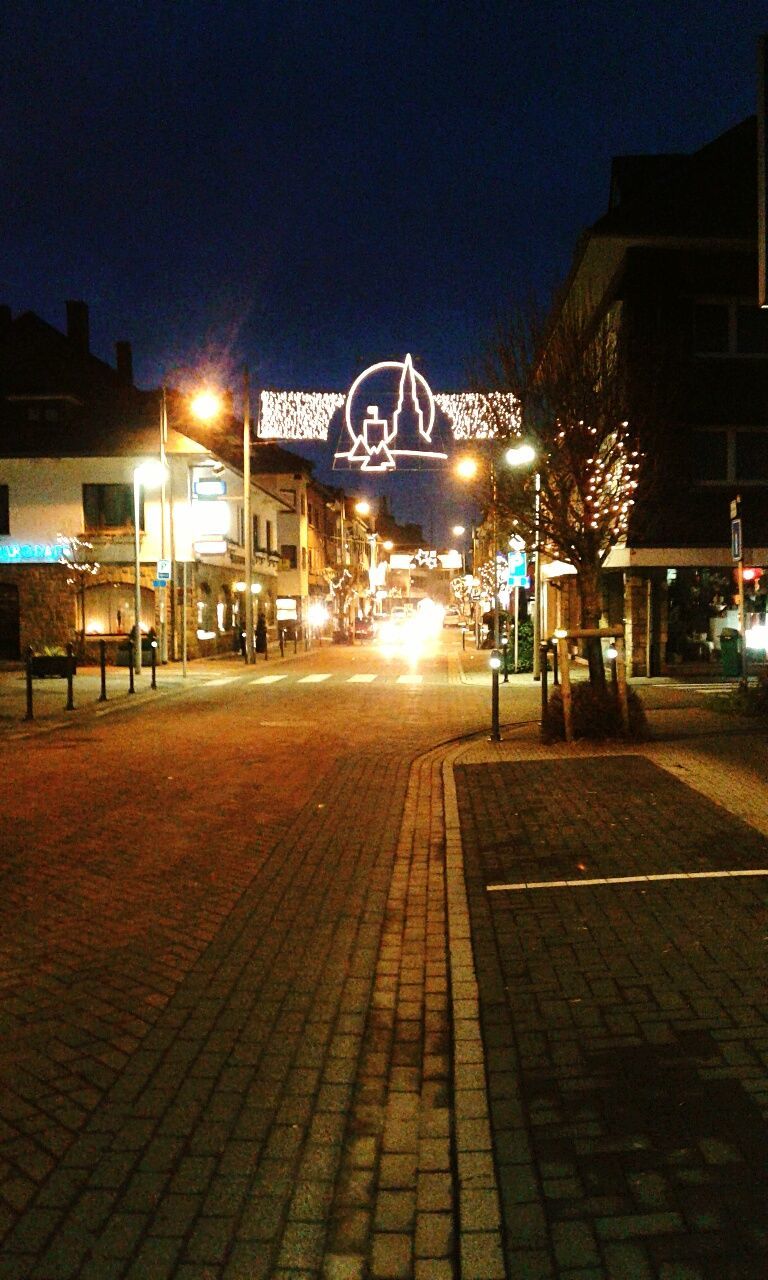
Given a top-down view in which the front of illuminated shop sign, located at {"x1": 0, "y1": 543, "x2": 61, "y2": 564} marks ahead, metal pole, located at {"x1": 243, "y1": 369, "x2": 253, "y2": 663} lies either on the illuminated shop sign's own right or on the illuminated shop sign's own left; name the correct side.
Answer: on the illuminated shop sign's own left

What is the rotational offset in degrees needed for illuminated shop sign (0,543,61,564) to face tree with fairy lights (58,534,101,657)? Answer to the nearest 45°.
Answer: approximately 45° to its left

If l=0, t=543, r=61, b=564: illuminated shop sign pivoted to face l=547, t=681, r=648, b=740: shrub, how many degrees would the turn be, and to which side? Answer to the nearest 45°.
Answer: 0° — it already faces it

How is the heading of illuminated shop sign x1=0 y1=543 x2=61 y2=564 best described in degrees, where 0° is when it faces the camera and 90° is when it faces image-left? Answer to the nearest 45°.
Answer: approximately 0°
